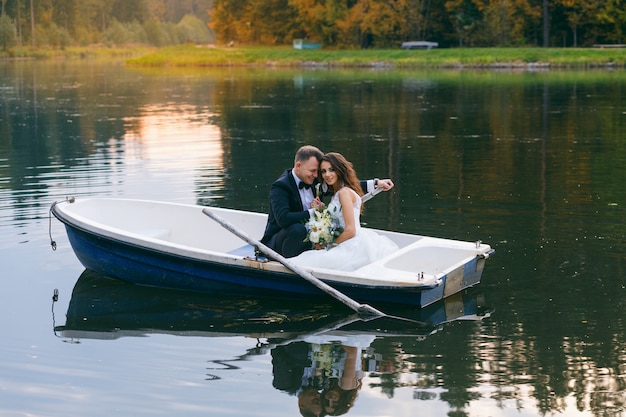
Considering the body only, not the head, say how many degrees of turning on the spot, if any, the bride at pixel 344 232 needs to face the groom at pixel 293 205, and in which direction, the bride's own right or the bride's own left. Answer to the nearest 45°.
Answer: approximately 45° to the bride's own right
